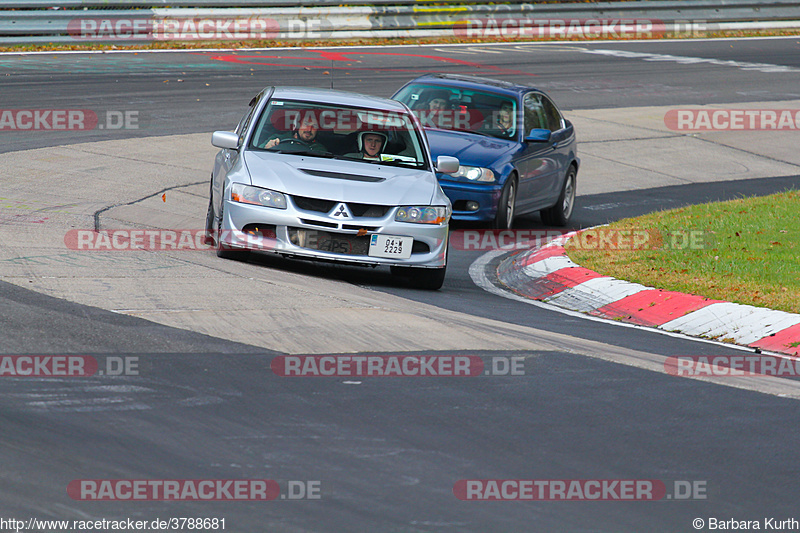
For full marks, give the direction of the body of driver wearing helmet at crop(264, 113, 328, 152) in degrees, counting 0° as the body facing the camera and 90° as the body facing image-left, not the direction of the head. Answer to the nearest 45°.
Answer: approximately 0°

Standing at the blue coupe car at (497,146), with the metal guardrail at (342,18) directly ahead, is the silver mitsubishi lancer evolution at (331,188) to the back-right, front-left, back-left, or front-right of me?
back-left

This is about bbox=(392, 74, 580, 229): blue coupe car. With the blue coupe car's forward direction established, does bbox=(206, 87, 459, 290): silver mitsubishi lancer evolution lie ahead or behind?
ahead

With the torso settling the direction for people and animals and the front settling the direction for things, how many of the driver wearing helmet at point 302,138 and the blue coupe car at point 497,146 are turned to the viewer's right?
0

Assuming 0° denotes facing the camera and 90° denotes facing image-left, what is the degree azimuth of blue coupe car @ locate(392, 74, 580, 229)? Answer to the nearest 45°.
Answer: approximately 45°

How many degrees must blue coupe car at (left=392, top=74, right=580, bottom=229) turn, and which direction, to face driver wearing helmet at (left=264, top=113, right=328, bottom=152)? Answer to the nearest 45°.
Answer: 0° — it already faces them

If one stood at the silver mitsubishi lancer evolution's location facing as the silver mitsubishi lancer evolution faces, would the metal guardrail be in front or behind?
behind

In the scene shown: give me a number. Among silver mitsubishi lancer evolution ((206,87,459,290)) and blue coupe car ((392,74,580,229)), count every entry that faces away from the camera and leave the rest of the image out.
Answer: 0

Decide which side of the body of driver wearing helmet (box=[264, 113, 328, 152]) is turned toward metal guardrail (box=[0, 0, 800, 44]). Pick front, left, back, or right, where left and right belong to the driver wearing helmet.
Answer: back

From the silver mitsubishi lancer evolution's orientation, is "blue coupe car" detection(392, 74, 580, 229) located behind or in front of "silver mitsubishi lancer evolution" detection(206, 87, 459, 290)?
behind
